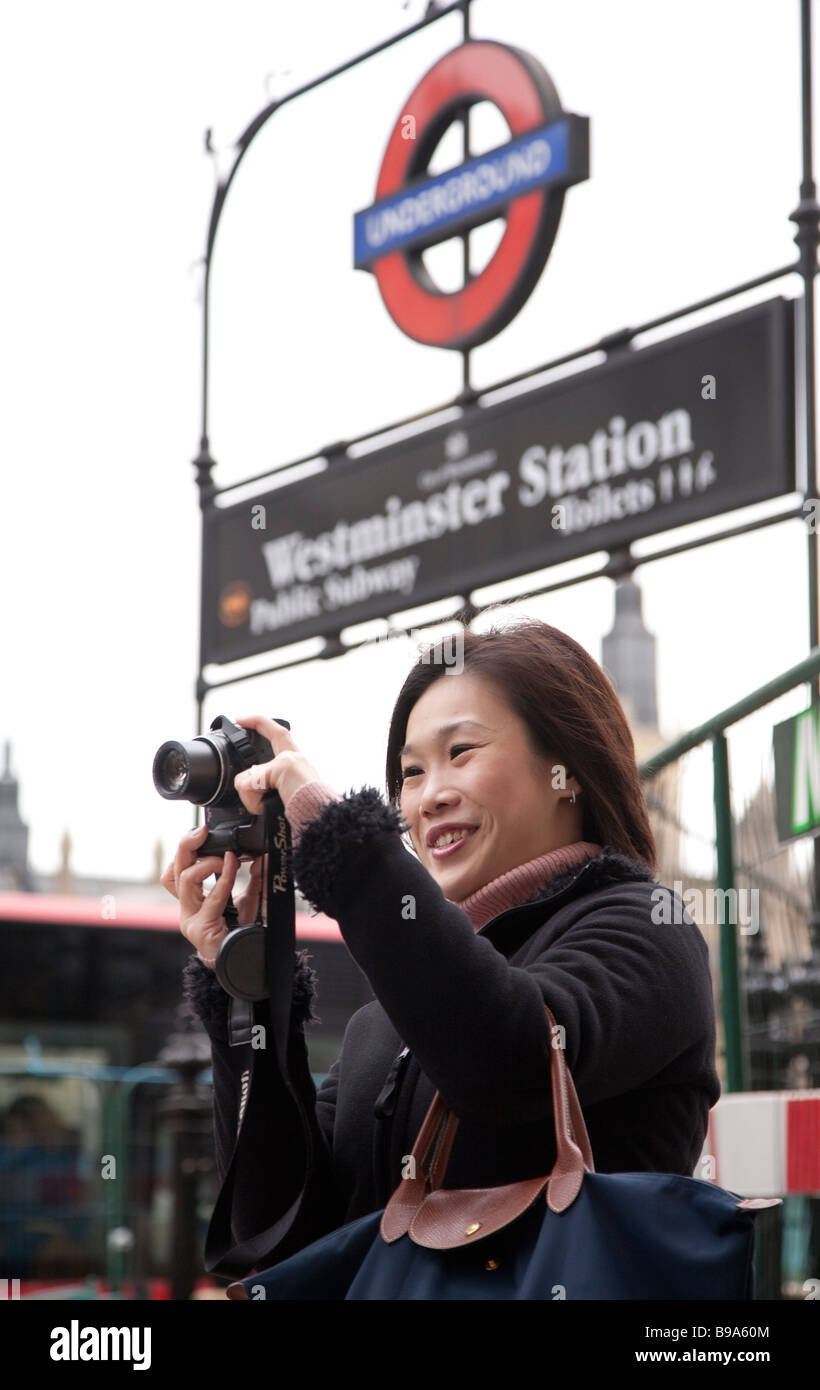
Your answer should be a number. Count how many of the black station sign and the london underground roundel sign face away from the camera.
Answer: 0

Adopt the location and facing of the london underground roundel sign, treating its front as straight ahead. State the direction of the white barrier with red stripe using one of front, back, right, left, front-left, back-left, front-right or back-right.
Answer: front-left

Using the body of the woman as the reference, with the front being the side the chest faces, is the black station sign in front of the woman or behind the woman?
behind

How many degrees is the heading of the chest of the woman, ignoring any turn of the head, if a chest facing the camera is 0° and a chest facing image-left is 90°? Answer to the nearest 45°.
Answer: approximately 45°

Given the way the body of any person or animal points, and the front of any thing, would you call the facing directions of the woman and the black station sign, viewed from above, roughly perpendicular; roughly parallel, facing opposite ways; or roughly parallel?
roughly parallel

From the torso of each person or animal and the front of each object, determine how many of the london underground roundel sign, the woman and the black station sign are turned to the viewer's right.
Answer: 0

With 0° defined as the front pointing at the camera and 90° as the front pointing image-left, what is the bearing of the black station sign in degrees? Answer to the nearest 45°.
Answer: approximately 45°

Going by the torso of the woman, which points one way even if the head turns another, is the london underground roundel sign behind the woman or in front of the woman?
behind

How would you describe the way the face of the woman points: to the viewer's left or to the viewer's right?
to the viewer's left

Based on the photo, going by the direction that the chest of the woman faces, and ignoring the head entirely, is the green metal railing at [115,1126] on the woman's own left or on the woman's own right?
on the woman's own right

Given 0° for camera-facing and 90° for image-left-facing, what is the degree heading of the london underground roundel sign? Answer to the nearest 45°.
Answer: approximately 45°
